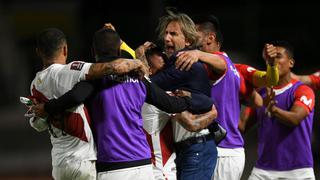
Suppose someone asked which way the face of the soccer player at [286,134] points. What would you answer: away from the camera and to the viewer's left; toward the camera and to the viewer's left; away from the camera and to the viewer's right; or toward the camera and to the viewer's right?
toward the camera and to the viewer's left

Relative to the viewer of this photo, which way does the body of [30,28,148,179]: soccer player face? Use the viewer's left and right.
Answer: facing away from the viewer and to the right of the viewer

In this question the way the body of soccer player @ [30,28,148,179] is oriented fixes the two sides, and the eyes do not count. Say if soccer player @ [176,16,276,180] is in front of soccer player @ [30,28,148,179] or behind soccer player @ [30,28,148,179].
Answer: in front

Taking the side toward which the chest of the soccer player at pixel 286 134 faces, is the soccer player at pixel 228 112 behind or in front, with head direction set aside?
in front
